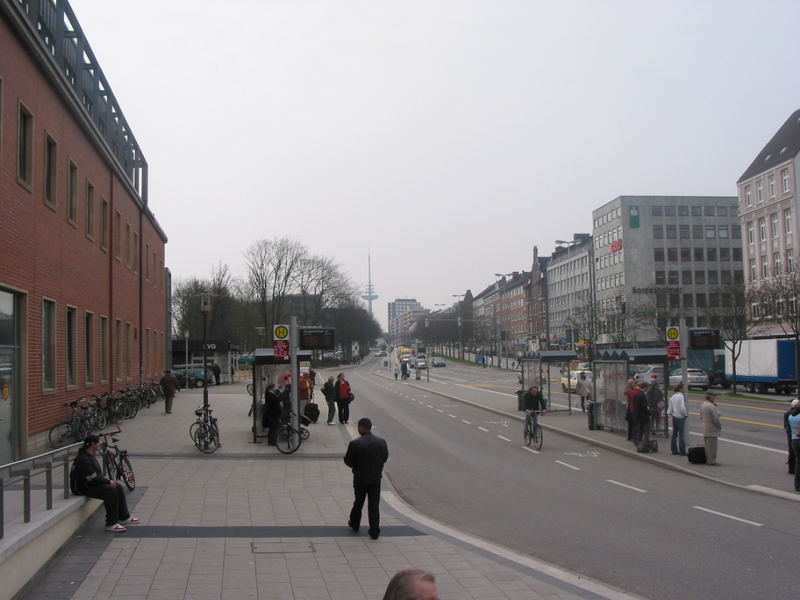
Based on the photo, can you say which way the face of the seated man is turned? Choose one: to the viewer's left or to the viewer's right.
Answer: to the viewer's right

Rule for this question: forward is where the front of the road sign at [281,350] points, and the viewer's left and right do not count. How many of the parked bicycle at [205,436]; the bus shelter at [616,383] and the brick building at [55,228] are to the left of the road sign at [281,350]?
1

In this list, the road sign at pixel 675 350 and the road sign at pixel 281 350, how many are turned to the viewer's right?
0

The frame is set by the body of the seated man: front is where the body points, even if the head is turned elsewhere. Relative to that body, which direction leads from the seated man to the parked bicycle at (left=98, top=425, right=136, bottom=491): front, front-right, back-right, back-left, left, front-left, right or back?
left

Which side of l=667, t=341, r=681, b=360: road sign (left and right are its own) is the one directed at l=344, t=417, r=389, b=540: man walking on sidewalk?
front

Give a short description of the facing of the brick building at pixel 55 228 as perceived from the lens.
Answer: facing to the right of the viewer

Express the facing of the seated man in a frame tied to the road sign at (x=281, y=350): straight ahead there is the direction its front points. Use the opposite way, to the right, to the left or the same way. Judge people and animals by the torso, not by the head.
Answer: to the left

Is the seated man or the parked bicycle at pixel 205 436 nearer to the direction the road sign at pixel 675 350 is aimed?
the seated man

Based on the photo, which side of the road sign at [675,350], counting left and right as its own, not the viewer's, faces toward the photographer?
front

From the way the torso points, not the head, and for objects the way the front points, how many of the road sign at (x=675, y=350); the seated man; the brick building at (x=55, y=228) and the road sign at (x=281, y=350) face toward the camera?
2

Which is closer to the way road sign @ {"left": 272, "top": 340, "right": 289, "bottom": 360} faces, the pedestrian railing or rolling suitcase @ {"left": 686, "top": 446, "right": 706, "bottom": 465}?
the pedestrian railing

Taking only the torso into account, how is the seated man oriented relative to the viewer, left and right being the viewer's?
facing to the right of the viewer

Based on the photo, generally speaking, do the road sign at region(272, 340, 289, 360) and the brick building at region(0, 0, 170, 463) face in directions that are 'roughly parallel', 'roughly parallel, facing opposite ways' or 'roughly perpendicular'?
roughly perpendicular

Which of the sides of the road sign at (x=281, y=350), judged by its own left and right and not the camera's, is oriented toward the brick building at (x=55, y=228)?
right

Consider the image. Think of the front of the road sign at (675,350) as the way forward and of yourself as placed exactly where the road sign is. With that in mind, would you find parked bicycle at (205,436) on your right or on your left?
on your right
